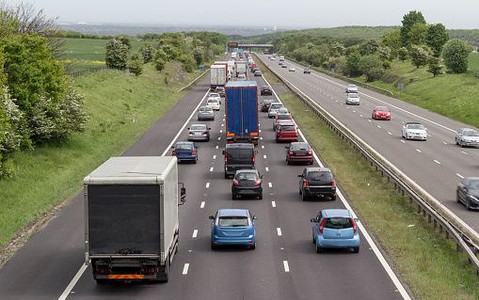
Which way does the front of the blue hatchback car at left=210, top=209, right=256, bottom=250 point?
away from the camera

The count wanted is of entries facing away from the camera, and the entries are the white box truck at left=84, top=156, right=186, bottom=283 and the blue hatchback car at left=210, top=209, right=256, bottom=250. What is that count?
2

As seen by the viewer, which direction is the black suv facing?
away from the camera

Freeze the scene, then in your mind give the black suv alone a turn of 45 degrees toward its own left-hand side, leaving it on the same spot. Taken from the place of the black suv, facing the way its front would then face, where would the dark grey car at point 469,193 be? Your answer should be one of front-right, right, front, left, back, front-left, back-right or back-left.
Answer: back-right

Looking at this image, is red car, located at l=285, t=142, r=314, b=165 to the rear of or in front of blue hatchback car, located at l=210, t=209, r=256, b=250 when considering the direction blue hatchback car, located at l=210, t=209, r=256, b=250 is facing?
in front

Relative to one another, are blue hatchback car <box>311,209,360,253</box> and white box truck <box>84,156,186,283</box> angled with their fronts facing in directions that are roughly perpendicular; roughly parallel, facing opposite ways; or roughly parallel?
roughly parallel

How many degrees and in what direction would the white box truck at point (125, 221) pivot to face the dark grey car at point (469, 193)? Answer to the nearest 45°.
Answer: approximately 45° to its right

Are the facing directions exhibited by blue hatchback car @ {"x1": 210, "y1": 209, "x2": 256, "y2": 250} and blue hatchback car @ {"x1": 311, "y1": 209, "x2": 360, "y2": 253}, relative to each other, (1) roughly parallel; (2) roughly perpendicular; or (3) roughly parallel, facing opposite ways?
roughly parallel

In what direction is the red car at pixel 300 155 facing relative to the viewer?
away from the camera

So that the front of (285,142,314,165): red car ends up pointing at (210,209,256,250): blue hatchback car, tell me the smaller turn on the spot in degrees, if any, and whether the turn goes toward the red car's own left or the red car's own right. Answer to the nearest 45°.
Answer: approximately 180°

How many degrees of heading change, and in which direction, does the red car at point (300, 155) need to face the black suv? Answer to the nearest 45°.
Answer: approximately 180°

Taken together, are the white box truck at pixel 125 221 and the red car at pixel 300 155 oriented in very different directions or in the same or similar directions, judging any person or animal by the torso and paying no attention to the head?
same or similar directions

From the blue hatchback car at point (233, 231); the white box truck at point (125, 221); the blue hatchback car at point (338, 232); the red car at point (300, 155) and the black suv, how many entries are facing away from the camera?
5

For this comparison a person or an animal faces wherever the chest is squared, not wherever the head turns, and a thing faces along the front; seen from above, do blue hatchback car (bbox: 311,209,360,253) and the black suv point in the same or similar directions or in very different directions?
same or similar directions

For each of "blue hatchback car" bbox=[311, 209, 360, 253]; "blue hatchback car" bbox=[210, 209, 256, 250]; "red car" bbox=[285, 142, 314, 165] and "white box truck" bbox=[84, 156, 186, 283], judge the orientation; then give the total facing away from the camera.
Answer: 4

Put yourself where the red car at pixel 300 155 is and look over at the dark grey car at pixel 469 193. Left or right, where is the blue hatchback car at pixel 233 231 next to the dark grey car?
right

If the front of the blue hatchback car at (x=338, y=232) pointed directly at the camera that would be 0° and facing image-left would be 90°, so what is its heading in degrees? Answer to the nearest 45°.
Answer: approximately 180°

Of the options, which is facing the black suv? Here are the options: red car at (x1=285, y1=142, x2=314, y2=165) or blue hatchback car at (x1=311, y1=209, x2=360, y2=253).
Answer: the blue hatchback car

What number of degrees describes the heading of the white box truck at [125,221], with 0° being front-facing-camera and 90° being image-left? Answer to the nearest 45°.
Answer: approximately 180°
